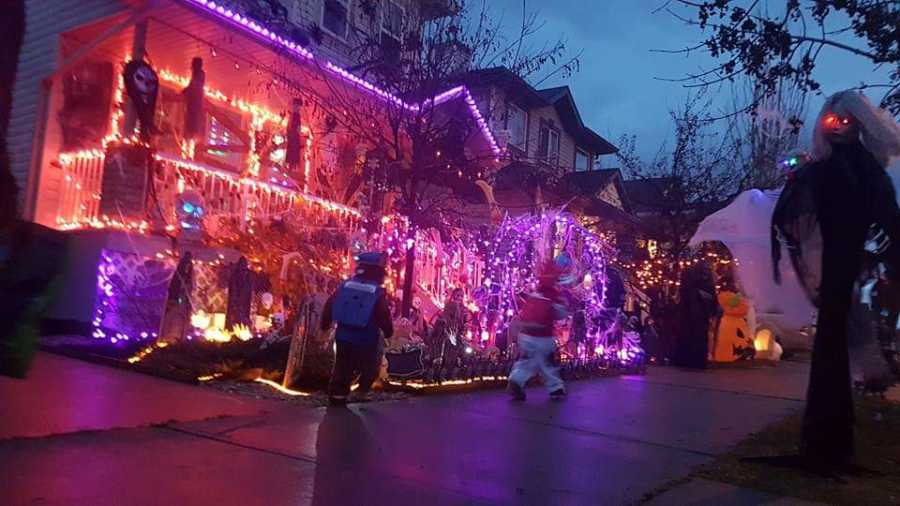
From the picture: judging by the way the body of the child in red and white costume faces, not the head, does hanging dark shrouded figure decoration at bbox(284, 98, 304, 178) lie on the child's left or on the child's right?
on the child's left

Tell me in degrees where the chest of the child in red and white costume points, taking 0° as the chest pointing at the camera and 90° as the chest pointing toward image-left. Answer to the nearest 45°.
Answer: approximately 225°

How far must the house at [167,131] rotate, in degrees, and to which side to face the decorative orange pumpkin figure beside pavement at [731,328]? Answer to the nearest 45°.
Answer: approximately 45° to its left

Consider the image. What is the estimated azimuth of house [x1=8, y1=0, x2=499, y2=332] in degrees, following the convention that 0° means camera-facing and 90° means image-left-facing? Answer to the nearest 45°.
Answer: approximately 315°

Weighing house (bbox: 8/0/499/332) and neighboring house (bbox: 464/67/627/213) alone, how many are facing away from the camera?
0

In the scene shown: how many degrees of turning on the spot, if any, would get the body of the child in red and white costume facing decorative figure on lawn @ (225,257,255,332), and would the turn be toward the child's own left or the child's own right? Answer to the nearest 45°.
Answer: approximately 135° to the child's own left

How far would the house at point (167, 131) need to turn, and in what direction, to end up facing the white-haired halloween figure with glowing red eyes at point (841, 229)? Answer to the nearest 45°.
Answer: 0° — it already faces it
